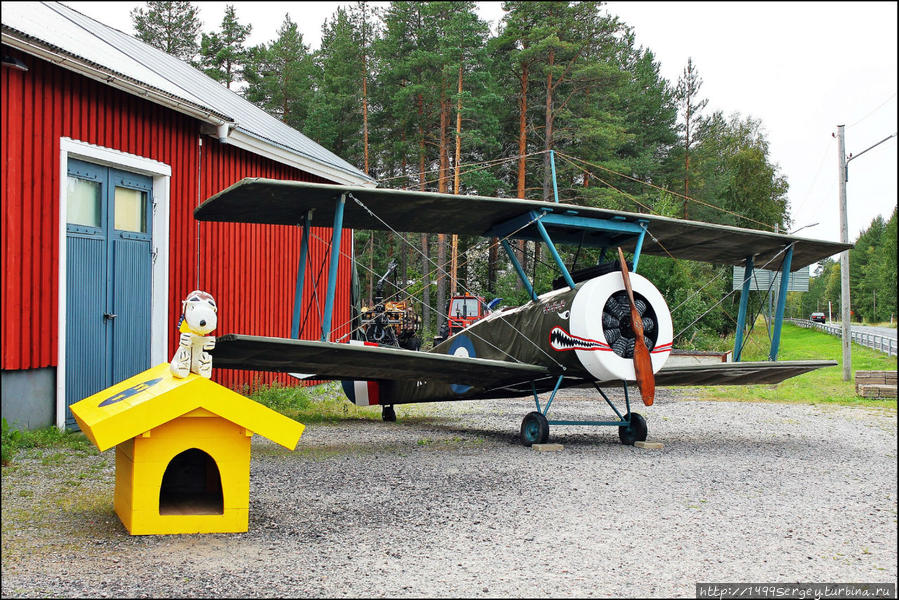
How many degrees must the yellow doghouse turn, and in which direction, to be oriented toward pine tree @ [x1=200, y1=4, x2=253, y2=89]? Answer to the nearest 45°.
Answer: approximately 180°

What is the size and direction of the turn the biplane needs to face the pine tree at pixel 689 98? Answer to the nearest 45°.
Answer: approximately 135° to its left

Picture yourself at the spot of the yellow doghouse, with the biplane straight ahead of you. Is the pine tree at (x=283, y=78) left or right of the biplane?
left

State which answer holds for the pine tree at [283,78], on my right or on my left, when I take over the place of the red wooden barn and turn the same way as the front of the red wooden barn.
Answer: on my left

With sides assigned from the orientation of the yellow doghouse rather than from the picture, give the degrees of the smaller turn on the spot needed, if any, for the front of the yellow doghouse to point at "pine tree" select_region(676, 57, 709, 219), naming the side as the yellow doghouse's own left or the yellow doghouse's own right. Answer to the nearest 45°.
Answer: approximately 135° to the yellow doghouse's own left

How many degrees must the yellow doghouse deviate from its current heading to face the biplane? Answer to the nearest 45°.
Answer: approximately 135° to its left

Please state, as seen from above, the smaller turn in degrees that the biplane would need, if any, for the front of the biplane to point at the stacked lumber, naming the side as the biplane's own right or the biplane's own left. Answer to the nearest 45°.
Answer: approximately 90° to the biplane's own left

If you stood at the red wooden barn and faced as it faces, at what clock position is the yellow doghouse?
The yellow doghouse is roughly at 1 o'clock from the red wooden barn.

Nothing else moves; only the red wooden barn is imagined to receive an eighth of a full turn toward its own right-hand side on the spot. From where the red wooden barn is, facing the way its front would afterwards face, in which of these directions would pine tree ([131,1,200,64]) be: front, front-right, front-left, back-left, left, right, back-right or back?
back
